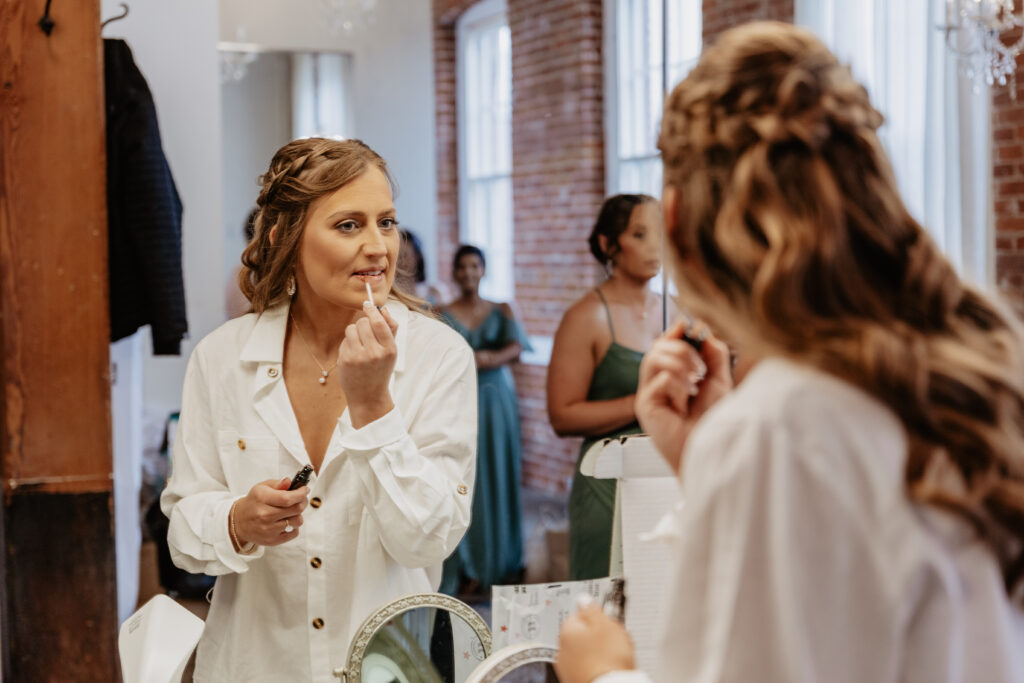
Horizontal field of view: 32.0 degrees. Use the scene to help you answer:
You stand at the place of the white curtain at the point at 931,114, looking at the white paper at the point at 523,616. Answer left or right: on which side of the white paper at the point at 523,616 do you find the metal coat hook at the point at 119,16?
right

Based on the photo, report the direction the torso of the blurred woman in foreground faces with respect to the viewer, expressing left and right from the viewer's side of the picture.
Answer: facing away from the viewer and to the left of the viewer

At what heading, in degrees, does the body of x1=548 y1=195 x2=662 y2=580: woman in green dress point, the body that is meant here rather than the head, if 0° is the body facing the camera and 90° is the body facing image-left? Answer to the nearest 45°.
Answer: approximately 315°

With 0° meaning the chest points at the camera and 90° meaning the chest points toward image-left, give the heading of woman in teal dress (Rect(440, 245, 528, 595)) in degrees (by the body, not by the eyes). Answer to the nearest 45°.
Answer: approximately 0°

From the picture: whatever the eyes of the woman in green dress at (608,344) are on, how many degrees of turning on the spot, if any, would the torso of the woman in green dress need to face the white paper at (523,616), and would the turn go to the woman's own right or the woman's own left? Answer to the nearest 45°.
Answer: approximately 45° to the woman's own right

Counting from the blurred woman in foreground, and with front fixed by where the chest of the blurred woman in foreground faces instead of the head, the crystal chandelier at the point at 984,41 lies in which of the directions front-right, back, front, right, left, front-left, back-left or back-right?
front-right

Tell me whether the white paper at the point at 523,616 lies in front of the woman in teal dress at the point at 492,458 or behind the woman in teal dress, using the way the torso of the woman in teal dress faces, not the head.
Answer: in front

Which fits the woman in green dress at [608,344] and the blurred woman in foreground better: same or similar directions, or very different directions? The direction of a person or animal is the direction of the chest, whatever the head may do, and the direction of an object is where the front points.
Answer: very different directions

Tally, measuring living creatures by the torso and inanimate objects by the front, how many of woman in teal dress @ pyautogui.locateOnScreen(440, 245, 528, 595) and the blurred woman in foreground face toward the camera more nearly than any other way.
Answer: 1

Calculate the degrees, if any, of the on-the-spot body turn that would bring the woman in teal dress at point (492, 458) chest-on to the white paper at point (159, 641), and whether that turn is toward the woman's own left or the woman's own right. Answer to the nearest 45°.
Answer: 0° — they already face it
